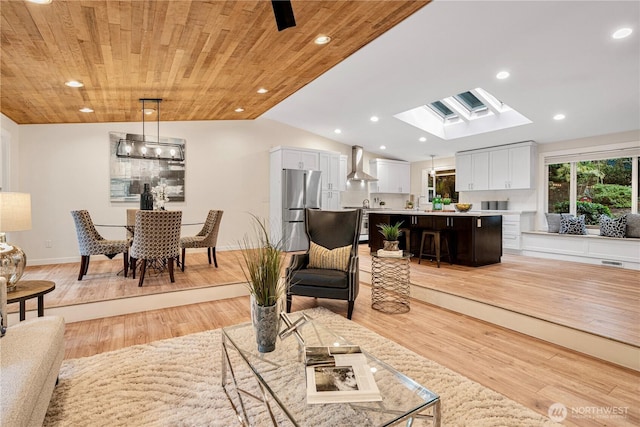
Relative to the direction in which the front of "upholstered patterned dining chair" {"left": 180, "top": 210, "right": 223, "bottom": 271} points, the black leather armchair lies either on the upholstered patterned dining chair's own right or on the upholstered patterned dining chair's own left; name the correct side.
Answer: on the upholstered patterned dining chair's own left

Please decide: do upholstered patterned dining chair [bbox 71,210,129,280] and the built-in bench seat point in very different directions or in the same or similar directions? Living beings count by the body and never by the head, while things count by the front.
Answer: very different directions

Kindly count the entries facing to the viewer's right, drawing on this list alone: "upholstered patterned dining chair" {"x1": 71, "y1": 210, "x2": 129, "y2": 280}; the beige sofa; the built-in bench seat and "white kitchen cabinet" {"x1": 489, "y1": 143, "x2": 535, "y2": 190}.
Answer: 2

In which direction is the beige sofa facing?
to the viewer's right

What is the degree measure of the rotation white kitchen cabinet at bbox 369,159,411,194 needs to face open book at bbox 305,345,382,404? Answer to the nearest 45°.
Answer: approximately 45° to its right

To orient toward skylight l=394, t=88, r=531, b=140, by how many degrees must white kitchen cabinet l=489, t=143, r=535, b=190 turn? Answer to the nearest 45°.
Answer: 0° — it already faces it

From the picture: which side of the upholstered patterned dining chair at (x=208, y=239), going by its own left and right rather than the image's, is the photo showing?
left

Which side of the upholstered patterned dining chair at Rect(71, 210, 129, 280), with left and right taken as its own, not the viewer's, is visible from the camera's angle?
right

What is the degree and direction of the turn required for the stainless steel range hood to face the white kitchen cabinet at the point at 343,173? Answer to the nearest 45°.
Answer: approximately 90° to its right
